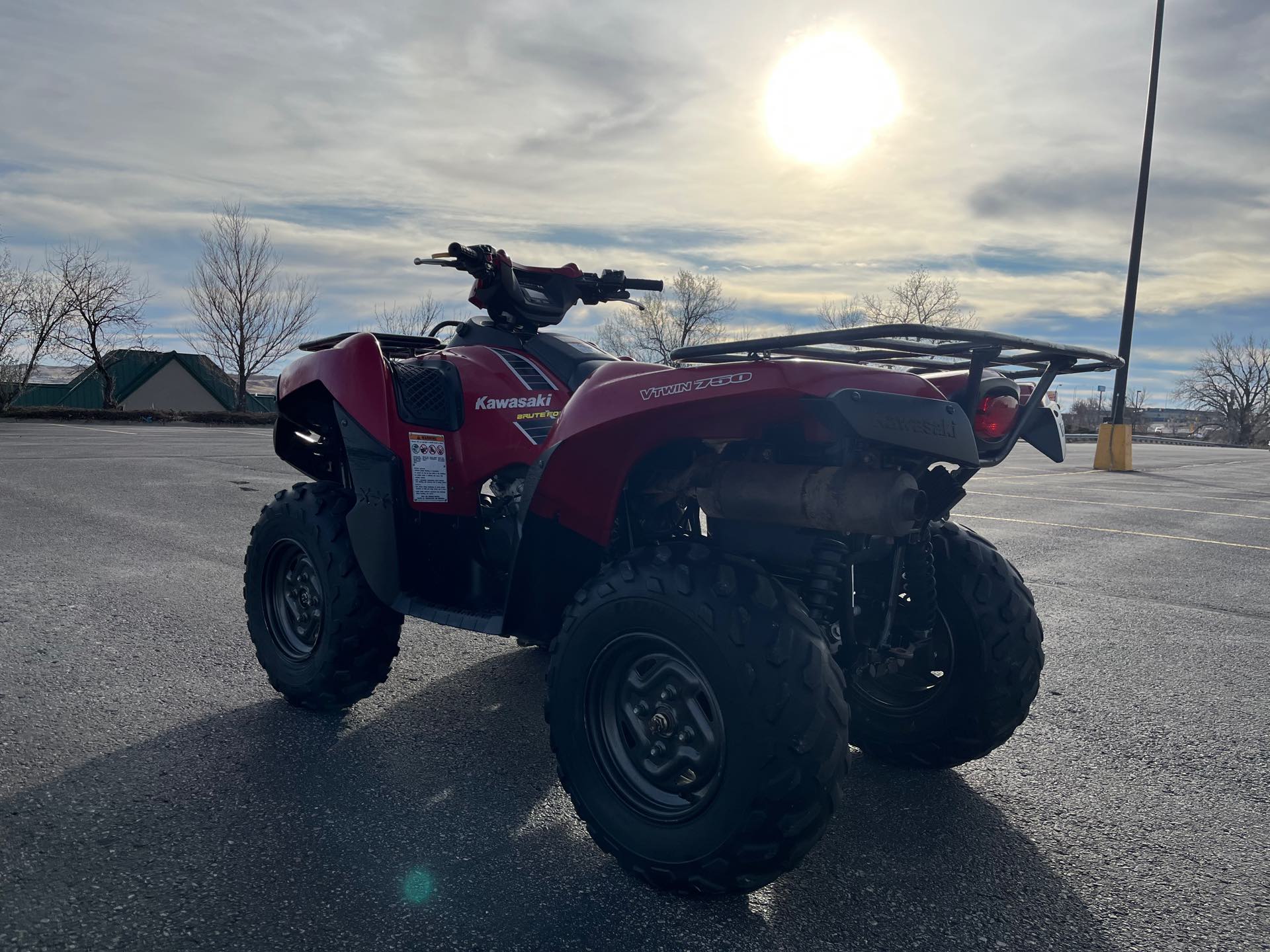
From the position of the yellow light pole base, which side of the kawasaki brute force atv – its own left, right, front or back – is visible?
right

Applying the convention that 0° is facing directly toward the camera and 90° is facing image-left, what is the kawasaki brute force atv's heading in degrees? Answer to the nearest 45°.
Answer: approximately 135°

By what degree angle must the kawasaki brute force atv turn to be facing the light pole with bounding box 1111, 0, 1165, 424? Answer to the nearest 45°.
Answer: approximately 90° to its right
